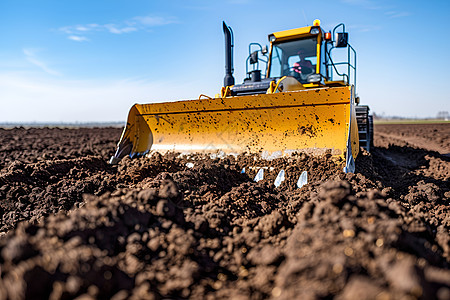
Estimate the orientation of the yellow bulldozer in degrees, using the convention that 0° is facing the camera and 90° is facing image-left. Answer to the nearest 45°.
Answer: approximately 45°
